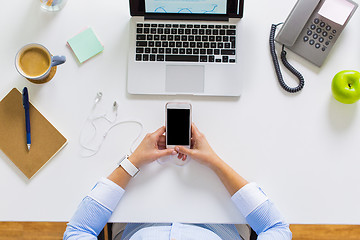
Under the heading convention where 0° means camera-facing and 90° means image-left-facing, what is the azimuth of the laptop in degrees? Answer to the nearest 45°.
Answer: approximately 0°

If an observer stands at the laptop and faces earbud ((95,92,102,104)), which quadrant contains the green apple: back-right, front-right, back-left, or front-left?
back-left

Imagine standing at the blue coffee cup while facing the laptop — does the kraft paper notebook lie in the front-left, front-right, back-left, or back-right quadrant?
back-right
